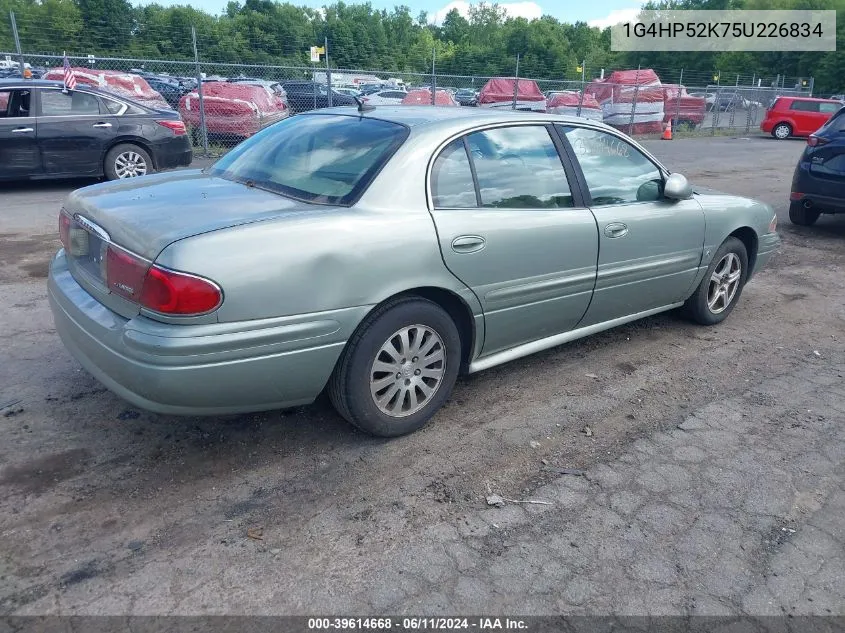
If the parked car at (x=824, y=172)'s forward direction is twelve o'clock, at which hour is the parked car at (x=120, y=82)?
the parked car at (x=120, y=82) is roughly at 8 o'clock from the parked car at (x=824, y=172).

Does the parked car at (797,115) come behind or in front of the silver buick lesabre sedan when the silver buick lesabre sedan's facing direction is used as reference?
in front

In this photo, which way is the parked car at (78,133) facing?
to the viewer's left

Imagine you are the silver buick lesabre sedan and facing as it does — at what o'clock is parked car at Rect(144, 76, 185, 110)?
The parked car is roughly at 10 o'clock from the silver buick lesabre sedan.

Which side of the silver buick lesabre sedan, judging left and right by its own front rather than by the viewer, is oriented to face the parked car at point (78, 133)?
left

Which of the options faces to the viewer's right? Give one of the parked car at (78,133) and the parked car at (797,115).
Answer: the parked car at (797,115)

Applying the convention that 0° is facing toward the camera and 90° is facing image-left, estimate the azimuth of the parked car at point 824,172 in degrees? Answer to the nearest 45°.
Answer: approximately 225°

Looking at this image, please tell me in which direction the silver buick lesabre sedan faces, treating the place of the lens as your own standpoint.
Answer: facing away from the viewer and to the right of the viewer

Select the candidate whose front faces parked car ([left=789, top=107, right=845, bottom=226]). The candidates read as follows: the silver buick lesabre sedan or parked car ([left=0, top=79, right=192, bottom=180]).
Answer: the silver buick lesabre sedan

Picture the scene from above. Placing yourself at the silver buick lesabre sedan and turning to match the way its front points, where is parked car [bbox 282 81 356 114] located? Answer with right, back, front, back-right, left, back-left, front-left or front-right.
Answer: front-left

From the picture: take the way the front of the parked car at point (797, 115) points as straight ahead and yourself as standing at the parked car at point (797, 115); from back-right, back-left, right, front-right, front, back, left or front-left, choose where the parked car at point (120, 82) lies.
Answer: back-right
